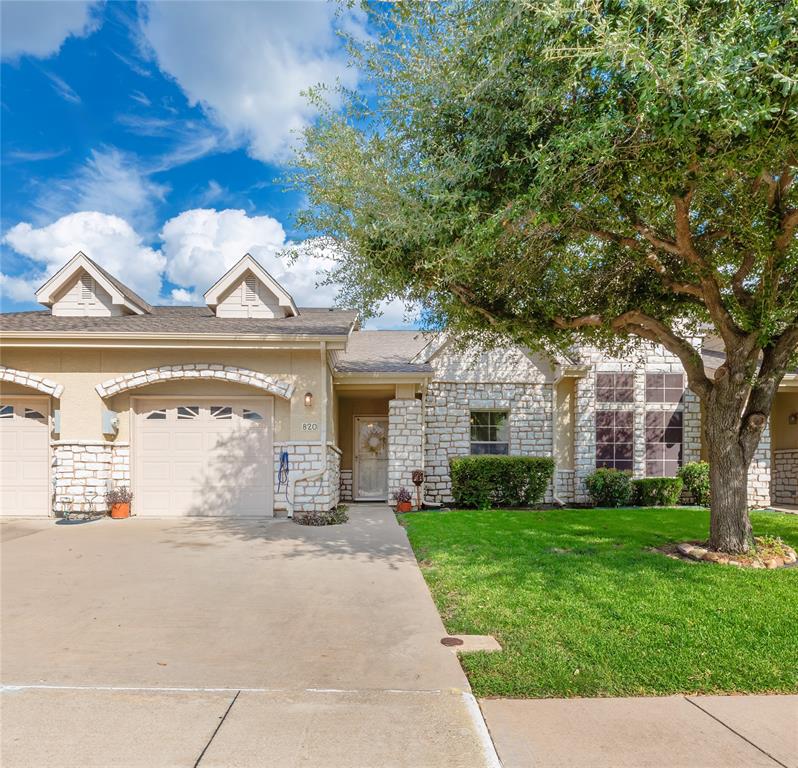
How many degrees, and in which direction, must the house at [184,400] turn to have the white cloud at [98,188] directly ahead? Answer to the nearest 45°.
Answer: approximately 135° to its right

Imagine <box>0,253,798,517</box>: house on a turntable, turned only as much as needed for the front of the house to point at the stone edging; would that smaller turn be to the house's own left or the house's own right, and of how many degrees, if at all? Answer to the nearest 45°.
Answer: approximately 45° to the house's own left

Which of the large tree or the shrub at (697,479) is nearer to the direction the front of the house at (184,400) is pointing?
the large tree

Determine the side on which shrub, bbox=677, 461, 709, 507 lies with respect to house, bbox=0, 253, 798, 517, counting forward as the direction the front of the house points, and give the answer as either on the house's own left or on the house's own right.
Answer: on the house's own left

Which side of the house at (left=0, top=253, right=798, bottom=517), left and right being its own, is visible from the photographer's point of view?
front
